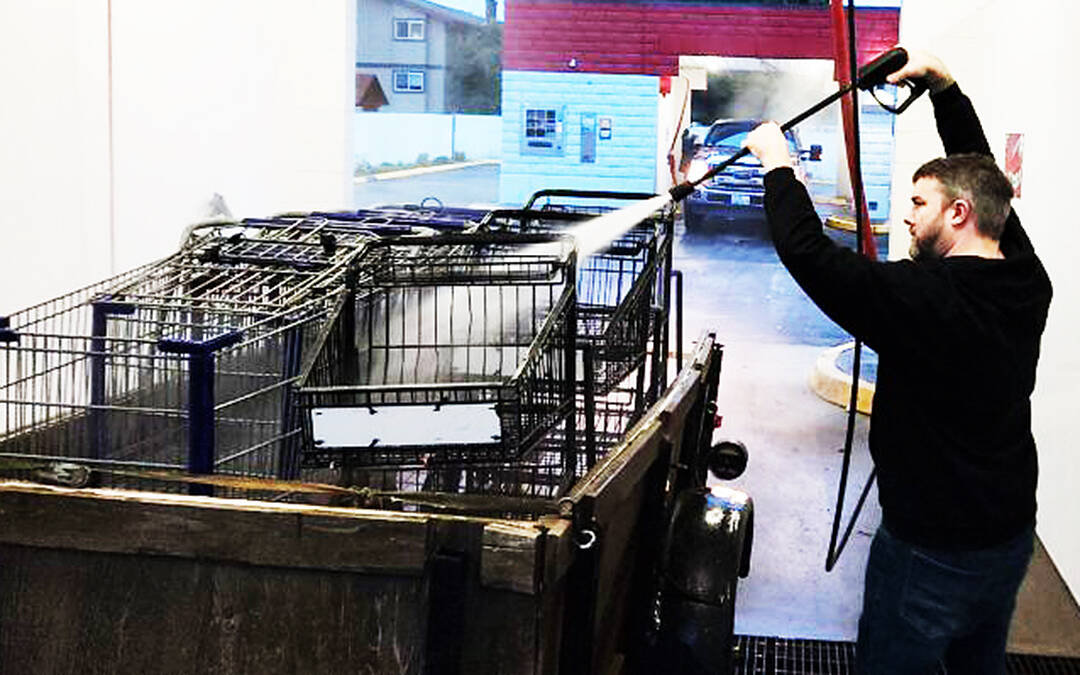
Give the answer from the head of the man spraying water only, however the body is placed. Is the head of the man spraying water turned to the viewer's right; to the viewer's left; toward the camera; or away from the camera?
to the viewer's left

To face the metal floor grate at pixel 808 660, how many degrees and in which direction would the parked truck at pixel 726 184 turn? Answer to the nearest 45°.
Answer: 0° — it already faces it

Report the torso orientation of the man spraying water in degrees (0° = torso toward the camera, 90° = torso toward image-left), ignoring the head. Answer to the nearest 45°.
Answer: approximately 135°

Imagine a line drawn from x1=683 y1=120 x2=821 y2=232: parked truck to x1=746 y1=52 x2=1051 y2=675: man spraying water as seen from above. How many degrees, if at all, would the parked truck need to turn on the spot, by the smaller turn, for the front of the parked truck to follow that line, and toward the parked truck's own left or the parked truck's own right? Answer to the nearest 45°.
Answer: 0° — it already faces them

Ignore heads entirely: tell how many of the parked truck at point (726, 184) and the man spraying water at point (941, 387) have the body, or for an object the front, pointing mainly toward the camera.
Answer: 1

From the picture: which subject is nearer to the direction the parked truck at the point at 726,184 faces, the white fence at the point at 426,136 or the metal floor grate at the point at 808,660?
the metal floor grate

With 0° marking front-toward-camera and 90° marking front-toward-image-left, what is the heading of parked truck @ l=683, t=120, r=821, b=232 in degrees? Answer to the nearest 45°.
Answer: approximately 0°

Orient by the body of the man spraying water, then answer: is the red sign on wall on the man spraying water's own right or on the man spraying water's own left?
on the man spraying water's own right
